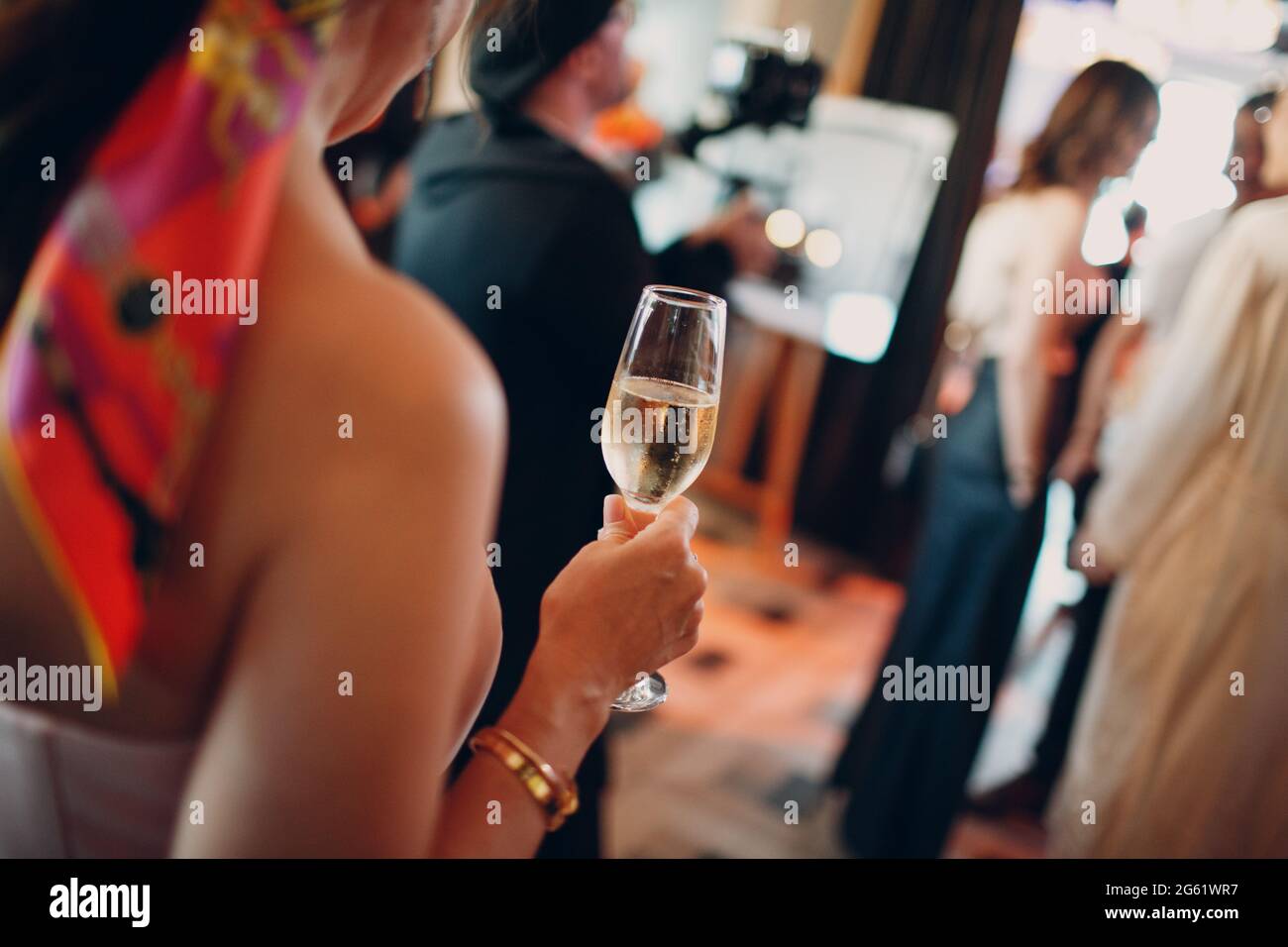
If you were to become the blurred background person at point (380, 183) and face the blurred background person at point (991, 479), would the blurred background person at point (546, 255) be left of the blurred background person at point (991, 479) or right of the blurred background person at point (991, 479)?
right

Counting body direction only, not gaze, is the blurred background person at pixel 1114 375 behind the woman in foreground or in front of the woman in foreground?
in front

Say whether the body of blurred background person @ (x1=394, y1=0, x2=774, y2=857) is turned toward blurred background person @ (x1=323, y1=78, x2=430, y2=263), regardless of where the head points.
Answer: no

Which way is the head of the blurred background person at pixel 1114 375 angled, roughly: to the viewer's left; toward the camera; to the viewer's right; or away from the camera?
to the viewer's left

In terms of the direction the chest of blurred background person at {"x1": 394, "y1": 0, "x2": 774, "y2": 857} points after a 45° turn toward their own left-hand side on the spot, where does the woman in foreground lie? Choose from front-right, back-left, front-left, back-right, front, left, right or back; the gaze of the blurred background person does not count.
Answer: back

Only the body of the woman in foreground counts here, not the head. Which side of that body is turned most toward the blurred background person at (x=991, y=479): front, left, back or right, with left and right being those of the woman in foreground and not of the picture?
front

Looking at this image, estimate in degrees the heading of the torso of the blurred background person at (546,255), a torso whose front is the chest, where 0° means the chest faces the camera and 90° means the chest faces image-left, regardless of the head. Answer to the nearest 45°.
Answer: approximately 225°

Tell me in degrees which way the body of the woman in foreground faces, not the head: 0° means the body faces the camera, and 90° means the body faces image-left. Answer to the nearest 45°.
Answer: approximately 225°
